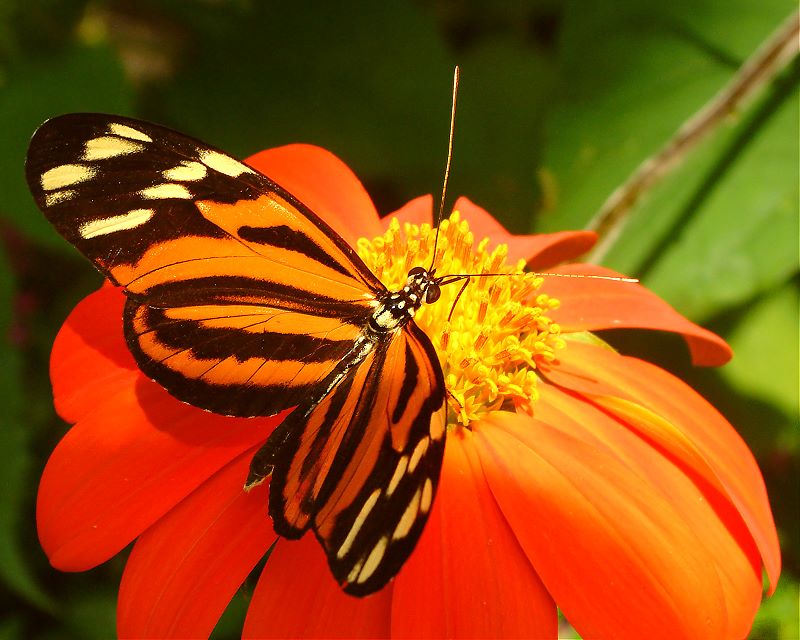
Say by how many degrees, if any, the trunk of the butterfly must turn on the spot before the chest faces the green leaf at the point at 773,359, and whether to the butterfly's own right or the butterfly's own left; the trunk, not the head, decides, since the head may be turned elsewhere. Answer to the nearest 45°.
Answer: approximately 45° to the butterfly's own right

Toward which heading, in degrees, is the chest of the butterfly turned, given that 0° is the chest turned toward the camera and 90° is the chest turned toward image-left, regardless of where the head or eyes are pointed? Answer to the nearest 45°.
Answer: approximately 225°

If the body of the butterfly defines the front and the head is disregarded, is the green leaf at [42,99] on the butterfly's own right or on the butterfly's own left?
on the butterfly's own left

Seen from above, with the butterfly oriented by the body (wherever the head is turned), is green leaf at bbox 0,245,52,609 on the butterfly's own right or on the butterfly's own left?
on the butterfly's own left
